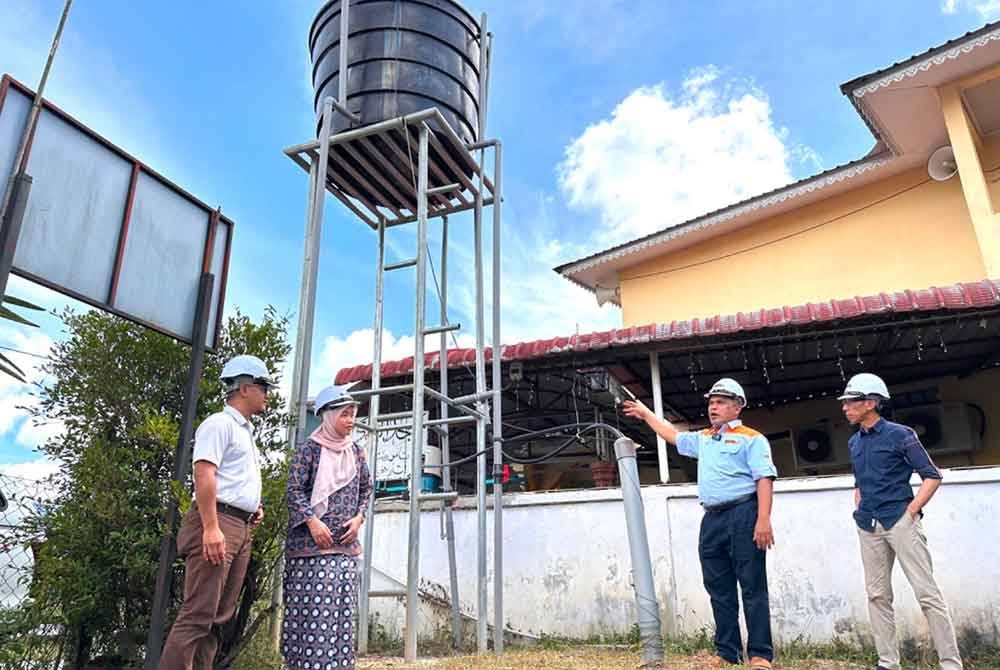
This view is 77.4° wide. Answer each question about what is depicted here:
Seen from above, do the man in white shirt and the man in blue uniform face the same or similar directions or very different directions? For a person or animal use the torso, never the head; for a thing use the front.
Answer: very different directions

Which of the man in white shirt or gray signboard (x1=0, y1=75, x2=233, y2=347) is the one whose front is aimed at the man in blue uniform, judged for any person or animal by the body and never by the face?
the man in white shirt

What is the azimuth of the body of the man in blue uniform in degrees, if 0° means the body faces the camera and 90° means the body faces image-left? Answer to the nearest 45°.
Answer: approximately 45°

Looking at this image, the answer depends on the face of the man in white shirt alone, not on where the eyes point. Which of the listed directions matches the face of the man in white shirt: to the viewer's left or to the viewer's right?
to the viewer's right

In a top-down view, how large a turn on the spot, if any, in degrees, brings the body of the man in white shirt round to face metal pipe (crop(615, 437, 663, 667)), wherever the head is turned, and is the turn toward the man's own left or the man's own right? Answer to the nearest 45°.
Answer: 0° — they already face it

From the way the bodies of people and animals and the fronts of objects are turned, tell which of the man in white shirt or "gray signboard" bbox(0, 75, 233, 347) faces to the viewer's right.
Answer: the man in white shirt

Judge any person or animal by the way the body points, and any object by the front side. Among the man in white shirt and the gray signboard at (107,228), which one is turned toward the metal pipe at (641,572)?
the man in white shirt

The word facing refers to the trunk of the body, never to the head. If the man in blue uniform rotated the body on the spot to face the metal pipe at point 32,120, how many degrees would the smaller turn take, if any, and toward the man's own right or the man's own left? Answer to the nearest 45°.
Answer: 0° — they already face it

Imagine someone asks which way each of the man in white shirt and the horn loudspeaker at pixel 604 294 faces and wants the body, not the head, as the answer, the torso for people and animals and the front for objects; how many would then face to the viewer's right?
1

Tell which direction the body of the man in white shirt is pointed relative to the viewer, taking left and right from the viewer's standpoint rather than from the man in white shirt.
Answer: facing to the right of the viewer
